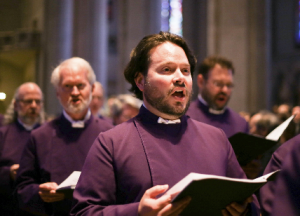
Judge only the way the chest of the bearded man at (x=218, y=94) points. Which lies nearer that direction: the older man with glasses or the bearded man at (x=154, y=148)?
the bearded man

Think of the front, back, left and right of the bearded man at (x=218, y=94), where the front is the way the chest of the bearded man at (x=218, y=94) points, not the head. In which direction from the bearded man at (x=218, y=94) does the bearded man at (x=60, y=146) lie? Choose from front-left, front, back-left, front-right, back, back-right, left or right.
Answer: right

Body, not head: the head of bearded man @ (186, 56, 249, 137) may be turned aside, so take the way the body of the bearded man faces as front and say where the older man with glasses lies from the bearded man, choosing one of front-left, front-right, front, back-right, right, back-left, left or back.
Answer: back-right

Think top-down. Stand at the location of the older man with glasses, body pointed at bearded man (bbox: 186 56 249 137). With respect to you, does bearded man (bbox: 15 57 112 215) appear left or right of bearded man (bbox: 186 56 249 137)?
right

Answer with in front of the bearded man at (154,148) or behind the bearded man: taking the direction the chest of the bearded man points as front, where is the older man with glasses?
behind

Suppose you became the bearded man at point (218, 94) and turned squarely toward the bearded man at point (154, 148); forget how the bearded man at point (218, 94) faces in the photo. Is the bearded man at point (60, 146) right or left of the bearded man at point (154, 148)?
right

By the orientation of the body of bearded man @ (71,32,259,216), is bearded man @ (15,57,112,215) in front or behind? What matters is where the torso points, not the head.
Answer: behind

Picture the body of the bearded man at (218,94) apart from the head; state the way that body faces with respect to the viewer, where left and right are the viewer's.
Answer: facing the viewer and to the right of the viewer

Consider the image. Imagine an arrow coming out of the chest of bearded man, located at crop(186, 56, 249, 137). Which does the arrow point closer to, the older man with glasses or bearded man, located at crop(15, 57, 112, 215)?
the bearded man

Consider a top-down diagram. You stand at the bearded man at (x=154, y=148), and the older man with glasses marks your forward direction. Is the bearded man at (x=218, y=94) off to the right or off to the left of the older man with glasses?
right
